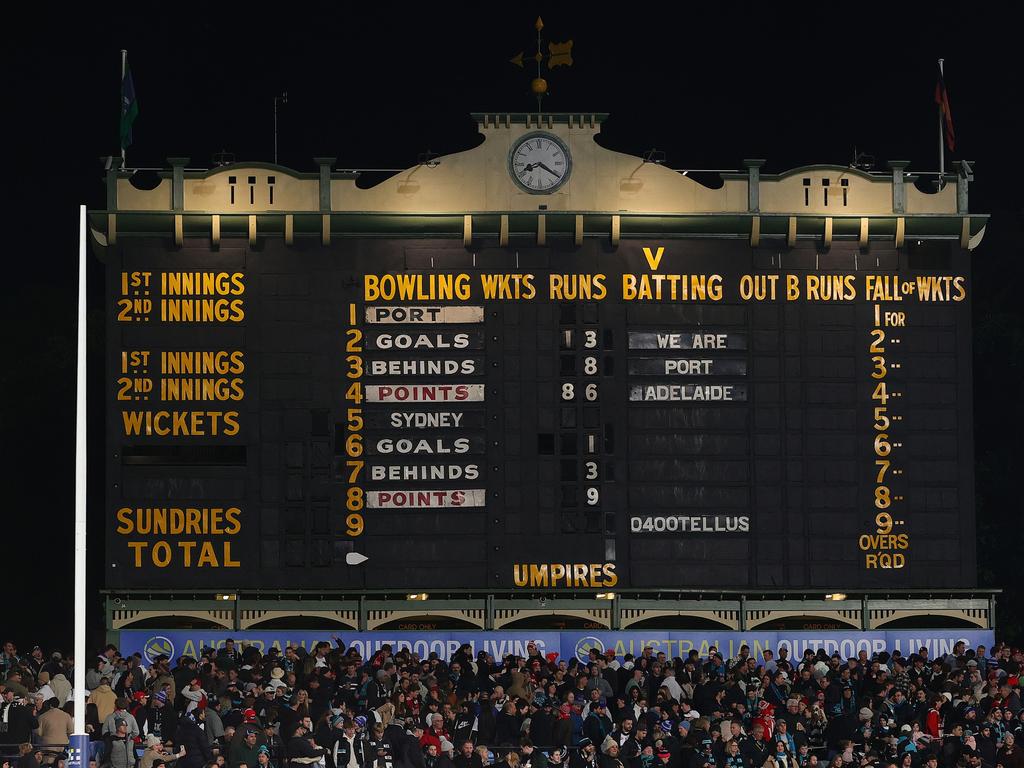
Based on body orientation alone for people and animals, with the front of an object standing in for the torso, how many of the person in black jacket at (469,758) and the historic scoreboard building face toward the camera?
2

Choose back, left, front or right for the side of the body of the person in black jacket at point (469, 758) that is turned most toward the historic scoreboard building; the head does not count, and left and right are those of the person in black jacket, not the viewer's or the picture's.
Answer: back

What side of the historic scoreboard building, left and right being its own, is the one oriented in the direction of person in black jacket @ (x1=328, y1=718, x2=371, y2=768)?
front

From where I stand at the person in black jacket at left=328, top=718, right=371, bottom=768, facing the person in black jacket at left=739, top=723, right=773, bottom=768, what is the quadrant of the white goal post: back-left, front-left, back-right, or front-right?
back-right

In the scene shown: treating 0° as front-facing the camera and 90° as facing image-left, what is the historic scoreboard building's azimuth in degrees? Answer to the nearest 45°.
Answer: approximately 0°

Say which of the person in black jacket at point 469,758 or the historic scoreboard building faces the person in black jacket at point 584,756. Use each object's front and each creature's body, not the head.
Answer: the historic scoreboard building

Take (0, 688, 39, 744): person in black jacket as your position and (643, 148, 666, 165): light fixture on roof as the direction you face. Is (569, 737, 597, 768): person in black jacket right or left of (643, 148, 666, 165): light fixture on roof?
right
